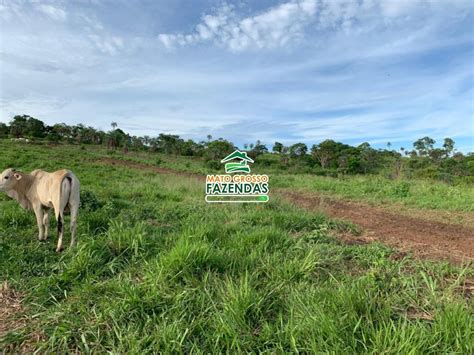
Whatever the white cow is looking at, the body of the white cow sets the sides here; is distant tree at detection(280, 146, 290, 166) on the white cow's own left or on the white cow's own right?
on the white cow's own right

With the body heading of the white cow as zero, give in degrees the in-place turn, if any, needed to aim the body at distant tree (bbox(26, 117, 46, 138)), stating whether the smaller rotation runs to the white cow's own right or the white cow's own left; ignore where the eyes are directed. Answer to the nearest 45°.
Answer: approximately 45° to the white cow's own right

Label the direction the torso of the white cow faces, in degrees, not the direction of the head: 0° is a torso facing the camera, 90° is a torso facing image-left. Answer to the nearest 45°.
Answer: approximately 135°

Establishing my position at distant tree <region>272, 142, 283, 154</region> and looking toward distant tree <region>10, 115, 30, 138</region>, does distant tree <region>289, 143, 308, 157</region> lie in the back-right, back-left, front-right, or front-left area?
back-left

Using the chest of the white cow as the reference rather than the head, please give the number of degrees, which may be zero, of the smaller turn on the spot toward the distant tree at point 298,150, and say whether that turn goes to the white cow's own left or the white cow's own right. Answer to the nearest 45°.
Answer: approximately 90° to the white cow's own right

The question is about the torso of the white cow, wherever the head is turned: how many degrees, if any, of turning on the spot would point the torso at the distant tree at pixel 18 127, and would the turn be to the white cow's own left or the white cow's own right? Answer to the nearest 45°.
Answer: approximately 45° to the white cow's own right

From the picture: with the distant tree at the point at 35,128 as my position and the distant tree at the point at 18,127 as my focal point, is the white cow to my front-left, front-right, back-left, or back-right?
back-left

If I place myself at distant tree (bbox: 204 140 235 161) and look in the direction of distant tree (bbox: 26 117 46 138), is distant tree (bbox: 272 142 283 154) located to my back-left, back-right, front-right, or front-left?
back-right
